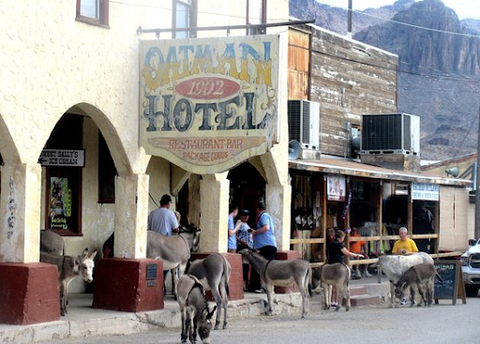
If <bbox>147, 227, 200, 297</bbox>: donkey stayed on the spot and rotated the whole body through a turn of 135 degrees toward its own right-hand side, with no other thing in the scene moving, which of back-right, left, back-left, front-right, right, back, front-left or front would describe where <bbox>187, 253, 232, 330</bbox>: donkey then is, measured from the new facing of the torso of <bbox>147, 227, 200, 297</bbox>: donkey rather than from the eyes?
left

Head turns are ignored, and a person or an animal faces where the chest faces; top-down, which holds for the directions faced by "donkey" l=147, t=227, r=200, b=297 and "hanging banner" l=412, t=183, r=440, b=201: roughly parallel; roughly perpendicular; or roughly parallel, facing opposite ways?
roughly perpendicular

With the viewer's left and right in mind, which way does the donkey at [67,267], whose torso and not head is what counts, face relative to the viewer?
facing to the right of the viewer

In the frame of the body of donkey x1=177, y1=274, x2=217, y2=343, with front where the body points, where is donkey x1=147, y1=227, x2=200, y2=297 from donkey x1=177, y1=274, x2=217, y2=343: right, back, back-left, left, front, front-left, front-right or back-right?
back-left

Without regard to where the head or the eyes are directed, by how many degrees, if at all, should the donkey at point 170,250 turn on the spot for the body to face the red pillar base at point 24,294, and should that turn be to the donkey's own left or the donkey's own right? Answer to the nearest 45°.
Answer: approximately 135° to the donkey's own right

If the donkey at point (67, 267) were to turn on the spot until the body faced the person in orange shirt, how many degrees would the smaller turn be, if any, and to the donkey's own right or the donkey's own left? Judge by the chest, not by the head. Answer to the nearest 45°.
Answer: approximately 45° to the donkey's own left

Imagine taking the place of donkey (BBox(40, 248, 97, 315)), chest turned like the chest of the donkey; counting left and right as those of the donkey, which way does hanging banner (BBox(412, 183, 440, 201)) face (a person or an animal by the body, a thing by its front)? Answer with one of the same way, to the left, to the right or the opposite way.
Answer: to the right

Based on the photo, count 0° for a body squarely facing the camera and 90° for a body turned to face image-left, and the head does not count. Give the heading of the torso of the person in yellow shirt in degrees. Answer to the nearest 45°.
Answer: approximately 0°

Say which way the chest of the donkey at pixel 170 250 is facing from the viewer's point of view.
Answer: to the viewer's right

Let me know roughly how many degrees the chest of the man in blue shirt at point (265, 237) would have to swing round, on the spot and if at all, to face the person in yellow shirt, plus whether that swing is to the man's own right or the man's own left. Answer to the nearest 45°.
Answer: approximately 135° to the man's own right
